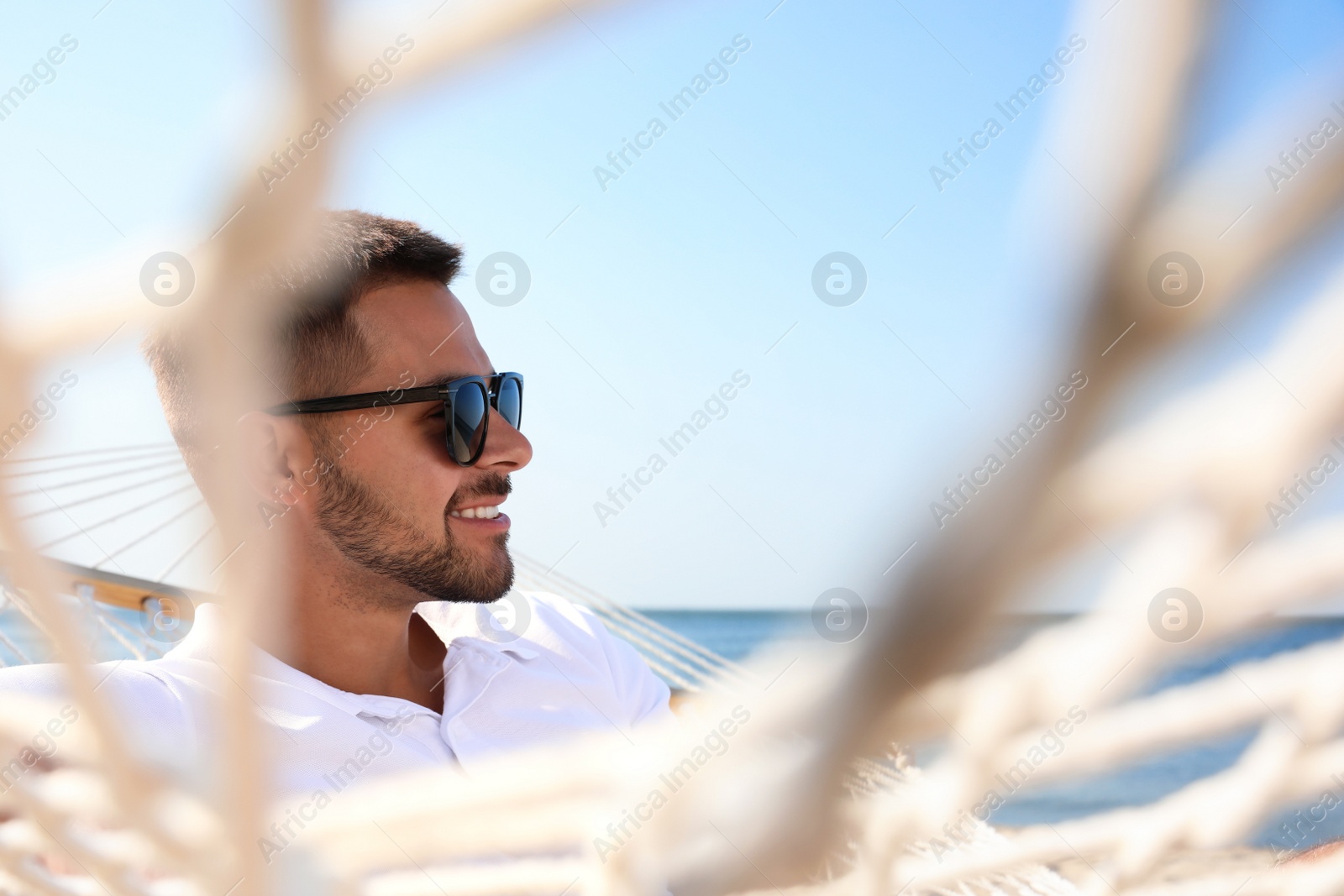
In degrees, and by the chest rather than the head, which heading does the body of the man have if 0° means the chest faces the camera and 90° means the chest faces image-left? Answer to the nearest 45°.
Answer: approximately 315°

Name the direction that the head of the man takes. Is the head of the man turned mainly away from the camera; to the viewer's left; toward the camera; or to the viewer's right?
to the viewer's right
